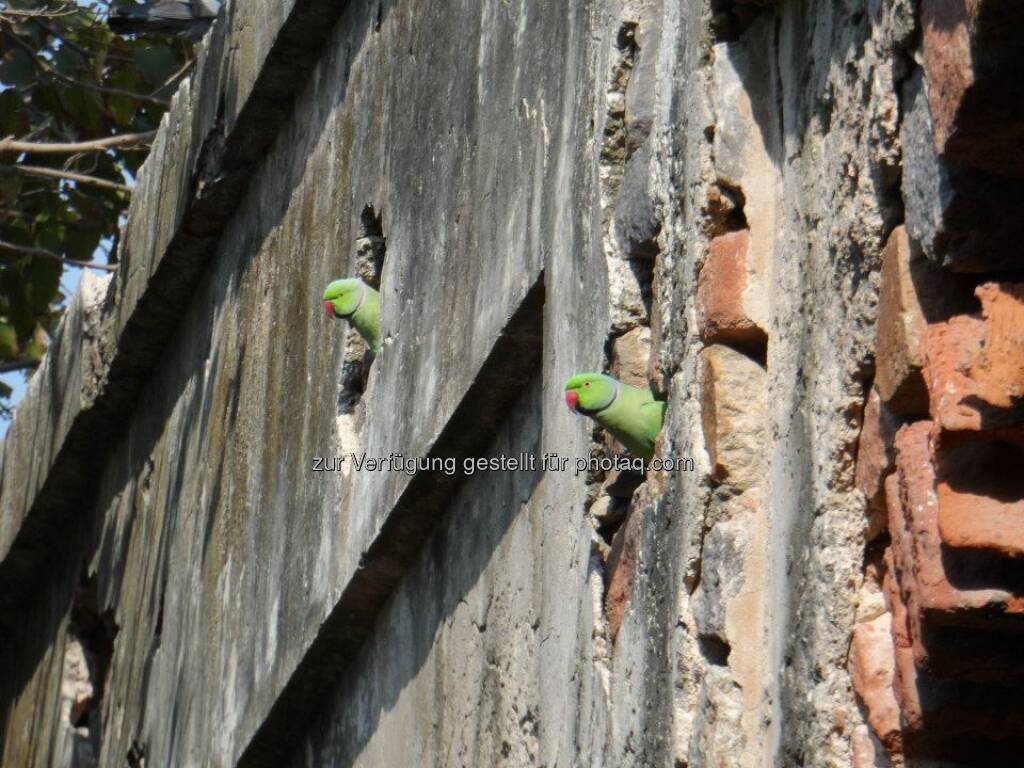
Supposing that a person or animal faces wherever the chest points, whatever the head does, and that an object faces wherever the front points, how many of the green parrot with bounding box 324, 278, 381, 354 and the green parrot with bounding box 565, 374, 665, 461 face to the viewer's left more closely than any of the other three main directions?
2

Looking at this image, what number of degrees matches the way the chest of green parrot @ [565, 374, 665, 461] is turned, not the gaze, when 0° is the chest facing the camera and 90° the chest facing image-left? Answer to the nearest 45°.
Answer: approximately 90°

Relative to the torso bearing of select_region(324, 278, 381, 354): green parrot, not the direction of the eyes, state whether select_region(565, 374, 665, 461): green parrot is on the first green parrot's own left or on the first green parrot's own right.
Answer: on the first green parrot's own left

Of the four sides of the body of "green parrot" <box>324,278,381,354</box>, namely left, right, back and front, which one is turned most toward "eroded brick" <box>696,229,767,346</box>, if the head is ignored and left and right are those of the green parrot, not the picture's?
left

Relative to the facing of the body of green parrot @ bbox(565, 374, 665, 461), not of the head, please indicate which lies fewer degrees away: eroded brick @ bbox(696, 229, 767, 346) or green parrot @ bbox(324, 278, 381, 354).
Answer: the green parrot

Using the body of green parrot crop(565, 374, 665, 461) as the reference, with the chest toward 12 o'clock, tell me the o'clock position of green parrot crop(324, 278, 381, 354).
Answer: green parrot crop(324, 278, 381, 354) is roughly at 2 o'clock from green parrot crop(565, 374, 665, 461).

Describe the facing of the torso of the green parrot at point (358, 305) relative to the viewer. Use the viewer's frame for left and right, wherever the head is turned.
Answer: facing to the left of the viewer
